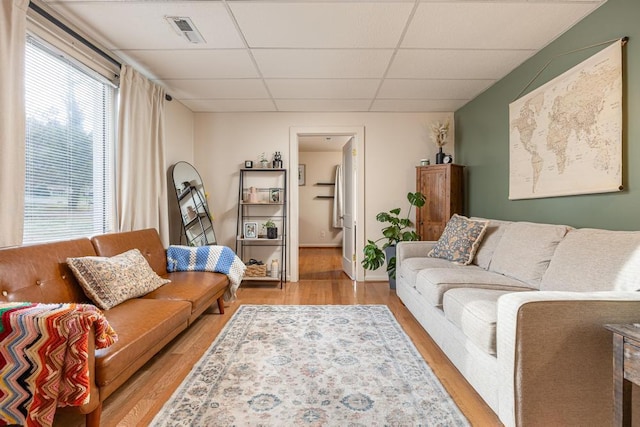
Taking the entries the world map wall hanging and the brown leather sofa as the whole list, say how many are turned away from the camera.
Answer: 0

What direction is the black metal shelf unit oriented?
toward the camera

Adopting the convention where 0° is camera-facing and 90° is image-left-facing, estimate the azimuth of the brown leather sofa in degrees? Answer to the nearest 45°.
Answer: approximately 315°

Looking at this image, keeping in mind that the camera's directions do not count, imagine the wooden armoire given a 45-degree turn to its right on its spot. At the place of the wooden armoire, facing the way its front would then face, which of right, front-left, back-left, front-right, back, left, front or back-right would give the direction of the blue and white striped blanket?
front-left

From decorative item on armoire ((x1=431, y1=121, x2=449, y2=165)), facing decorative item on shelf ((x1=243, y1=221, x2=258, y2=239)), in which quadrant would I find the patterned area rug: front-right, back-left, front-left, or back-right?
front-left

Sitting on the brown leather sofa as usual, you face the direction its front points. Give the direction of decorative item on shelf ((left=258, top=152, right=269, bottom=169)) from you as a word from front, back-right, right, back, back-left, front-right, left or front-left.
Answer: left

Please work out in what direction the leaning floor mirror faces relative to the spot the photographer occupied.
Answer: facing the viewer and to the right of the viewer

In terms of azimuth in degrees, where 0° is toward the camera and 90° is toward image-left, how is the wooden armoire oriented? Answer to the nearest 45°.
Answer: approximately 45°

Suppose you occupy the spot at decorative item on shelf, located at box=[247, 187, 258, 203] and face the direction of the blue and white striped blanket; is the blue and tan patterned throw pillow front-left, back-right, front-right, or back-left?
front-left

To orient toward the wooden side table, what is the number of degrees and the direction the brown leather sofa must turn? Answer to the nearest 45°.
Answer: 0° — it already faces it

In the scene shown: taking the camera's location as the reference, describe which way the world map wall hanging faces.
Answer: facing the viewer and to the left of the viewer

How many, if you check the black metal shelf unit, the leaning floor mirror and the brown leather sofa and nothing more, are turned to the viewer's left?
0

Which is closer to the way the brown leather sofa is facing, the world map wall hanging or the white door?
the world map wall hanging

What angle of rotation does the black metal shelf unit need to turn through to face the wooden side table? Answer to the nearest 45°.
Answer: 0° — it already faces it
